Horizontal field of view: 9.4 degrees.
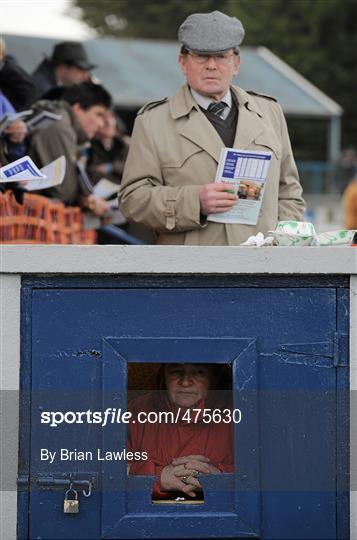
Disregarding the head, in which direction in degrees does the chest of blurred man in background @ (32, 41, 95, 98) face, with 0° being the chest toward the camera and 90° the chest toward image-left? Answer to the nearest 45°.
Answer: approximately 270°

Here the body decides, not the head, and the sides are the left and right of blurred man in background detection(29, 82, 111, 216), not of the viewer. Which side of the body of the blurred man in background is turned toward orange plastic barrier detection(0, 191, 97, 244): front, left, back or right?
right

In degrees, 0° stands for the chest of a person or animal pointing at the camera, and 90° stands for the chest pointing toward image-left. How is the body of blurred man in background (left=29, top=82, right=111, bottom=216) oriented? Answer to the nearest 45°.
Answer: approximately 270°

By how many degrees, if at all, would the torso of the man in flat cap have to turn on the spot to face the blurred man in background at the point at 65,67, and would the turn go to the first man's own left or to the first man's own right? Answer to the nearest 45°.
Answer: approximately 180°
